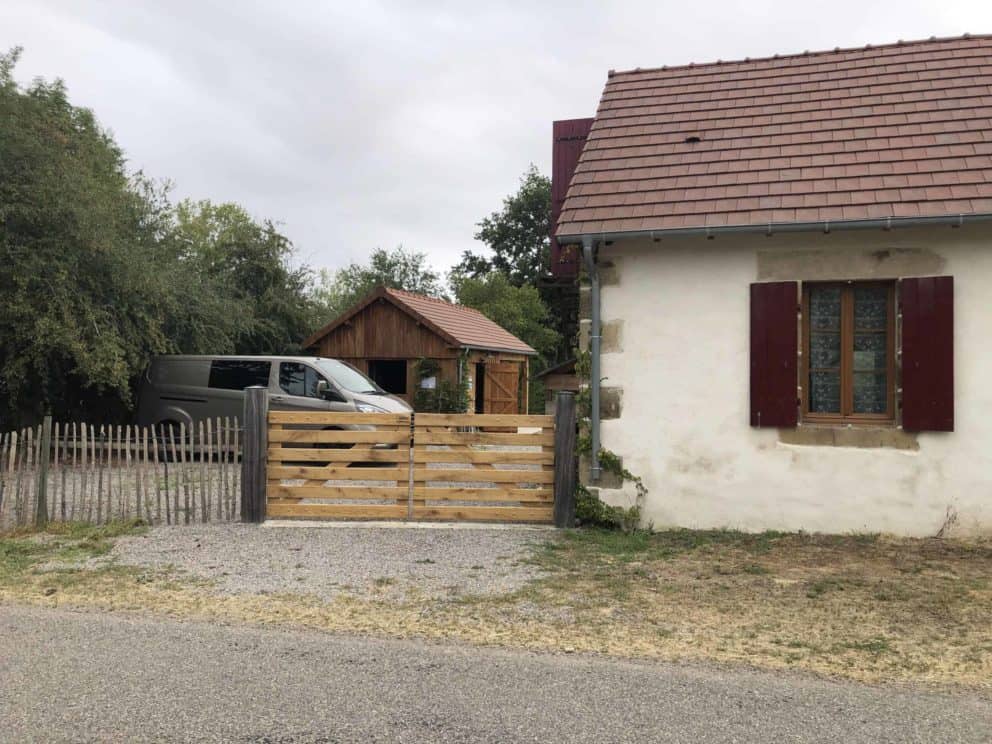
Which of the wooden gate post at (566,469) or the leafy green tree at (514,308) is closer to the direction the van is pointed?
the wooden gate post

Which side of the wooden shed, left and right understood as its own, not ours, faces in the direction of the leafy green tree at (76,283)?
right

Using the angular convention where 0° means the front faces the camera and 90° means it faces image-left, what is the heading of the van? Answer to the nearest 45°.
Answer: approximately 315°

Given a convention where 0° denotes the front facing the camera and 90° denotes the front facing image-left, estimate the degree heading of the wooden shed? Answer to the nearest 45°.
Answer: approximately 315°

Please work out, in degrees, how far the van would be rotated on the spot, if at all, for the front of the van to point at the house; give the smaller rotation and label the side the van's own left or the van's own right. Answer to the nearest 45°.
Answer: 0° — it already faces it
